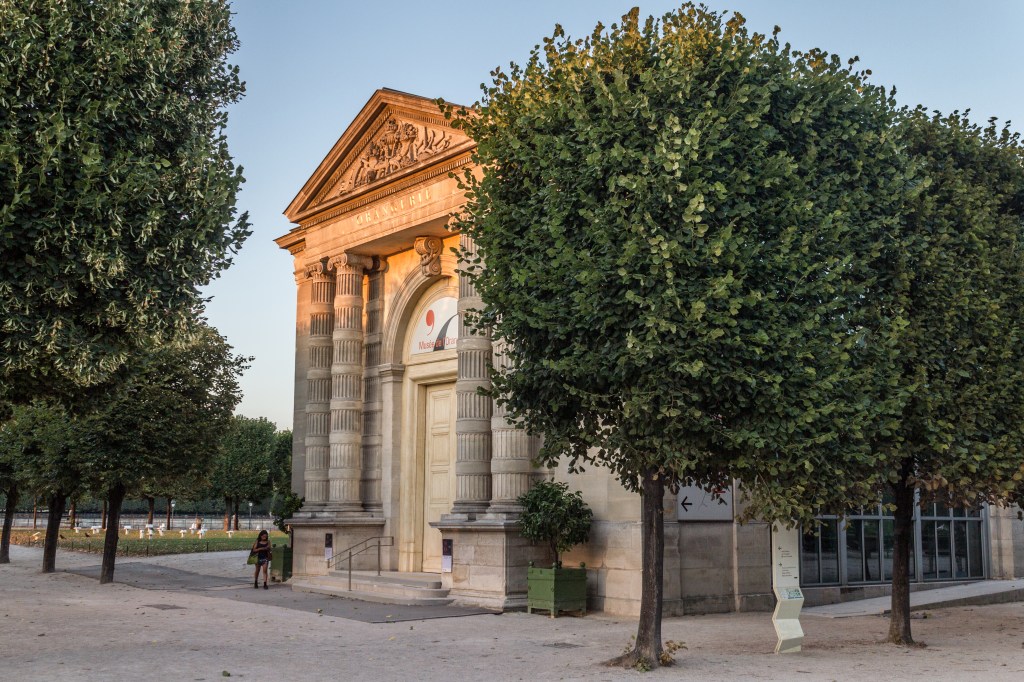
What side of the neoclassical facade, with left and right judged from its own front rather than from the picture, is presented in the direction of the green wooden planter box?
left

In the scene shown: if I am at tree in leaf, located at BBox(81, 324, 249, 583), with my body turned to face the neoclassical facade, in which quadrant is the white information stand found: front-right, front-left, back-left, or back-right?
front-right

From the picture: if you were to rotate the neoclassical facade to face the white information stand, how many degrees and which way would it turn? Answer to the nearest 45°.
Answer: approximately 90° to its left

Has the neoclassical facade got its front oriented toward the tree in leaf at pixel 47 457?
no

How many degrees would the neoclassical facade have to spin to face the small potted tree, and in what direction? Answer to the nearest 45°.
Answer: approximately 90° to its left

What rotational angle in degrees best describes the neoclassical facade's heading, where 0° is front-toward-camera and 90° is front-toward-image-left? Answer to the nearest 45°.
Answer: approximately 45°
